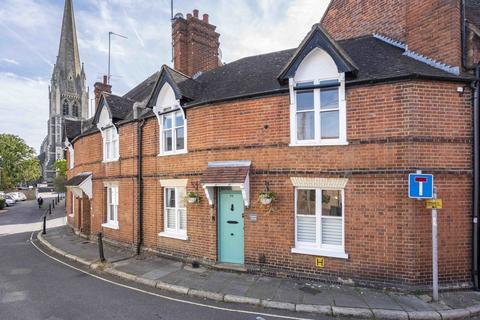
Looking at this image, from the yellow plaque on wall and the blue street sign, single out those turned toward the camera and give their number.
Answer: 2

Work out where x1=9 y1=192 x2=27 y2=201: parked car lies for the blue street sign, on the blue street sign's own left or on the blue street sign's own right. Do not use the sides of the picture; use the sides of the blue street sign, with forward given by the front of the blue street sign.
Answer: on the blue street sign's own right

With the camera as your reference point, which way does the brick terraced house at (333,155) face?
facing the viewer and to the left of the viewer

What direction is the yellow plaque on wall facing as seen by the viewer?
toward the camera

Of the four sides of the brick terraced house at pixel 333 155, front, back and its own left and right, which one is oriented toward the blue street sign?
left

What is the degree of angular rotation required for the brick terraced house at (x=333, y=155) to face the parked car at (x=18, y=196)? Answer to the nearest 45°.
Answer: approximately 90° to its right

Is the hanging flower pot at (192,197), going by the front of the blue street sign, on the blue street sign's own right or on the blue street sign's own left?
on the blue street sign's own right

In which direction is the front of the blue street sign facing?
toward the camera
